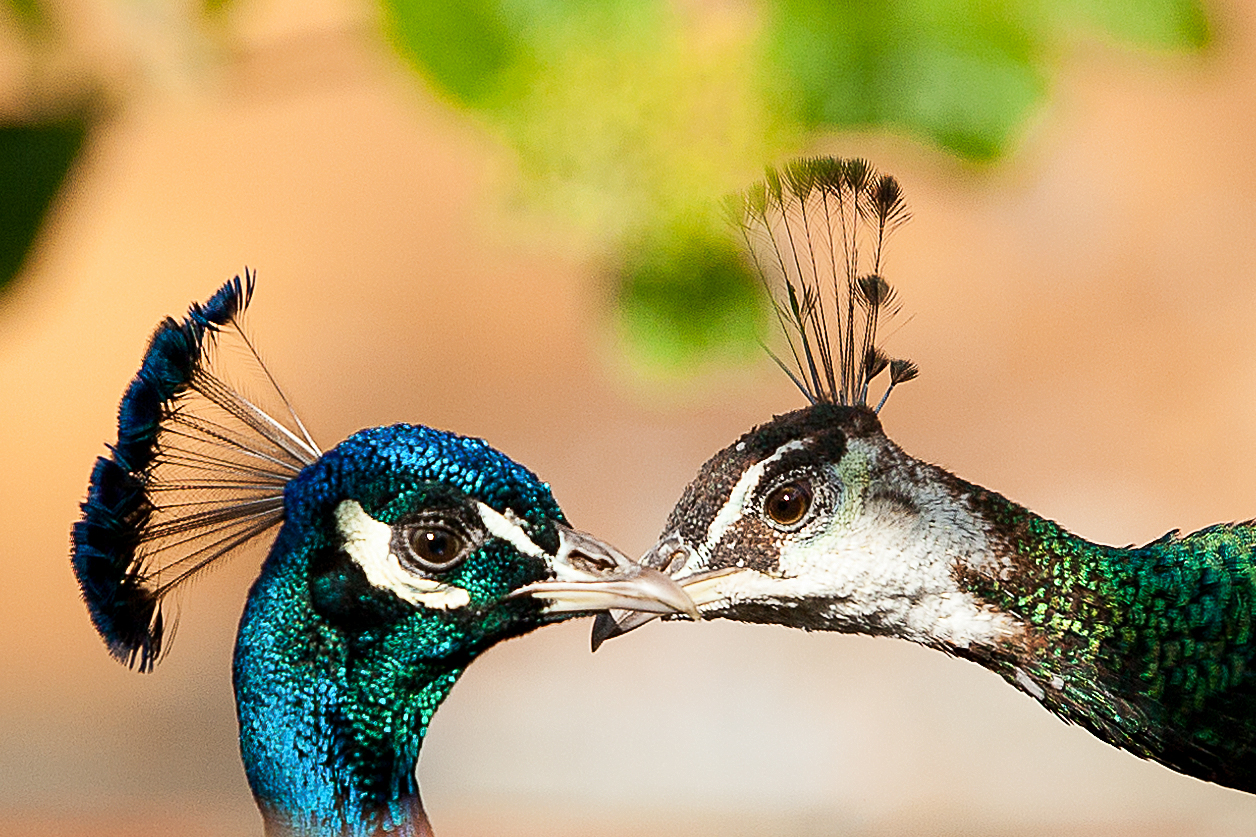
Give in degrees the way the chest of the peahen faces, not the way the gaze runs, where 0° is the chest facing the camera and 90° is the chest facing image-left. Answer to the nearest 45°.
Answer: approximately 90°

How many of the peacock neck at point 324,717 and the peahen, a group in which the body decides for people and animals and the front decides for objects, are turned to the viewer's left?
1

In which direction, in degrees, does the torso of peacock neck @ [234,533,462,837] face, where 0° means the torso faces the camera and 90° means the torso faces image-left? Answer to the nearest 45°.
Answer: approximately 270°
